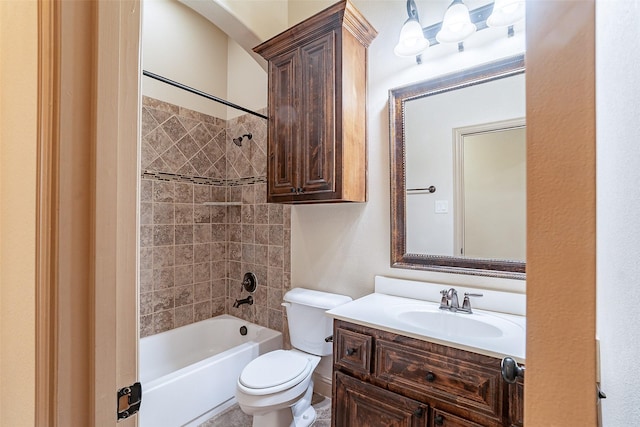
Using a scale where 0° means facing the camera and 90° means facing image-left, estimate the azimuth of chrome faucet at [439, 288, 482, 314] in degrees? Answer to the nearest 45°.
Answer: approximately 45°

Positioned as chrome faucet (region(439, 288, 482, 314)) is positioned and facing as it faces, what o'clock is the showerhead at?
The showerhead is roughly at 2 o'clock from the chrome faucet.
